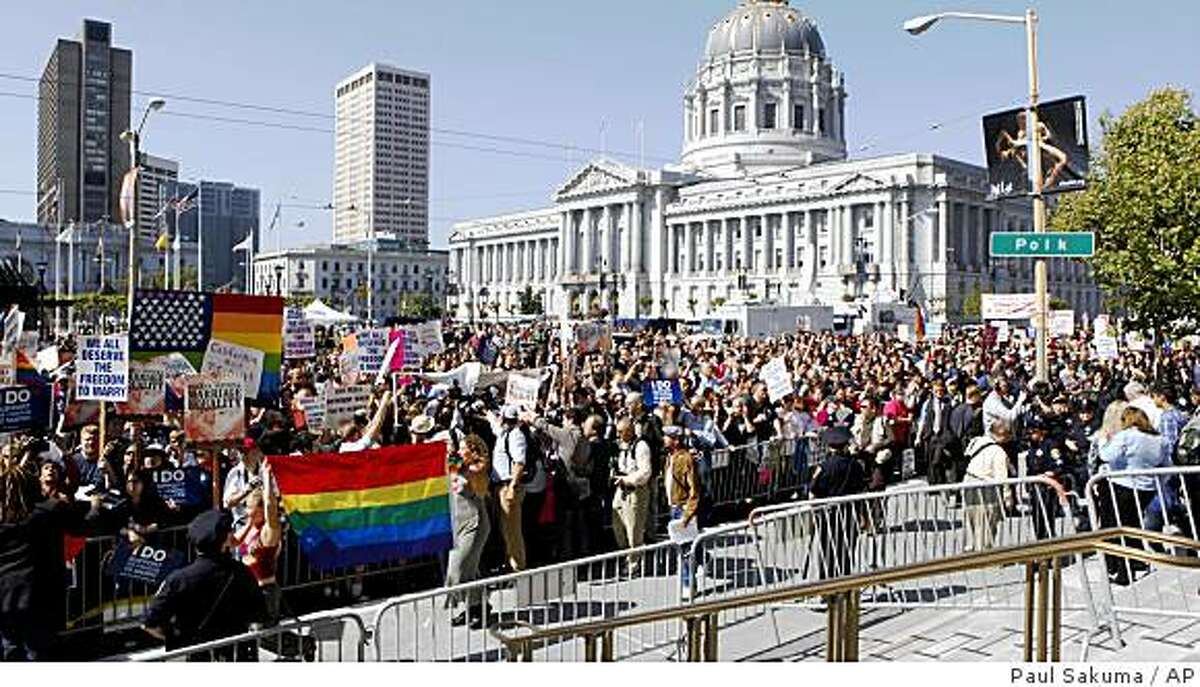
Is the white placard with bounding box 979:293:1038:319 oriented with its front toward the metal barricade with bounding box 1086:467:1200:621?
yes

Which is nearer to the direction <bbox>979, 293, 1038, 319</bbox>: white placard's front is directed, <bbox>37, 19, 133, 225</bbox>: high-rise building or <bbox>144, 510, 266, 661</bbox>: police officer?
the police officer

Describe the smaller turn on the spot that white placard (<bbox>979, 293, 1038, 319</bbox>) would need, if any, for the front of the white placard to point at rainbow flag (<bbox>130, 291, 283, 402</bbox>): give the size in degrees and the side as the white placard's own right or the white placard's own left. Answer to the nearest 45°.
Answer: approximately 45° to the white placard's own right

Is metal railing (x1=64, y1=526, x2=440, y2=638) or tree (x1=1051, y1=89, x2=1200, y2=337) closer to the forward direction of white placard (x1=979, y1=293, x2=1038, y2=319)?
the metal railing

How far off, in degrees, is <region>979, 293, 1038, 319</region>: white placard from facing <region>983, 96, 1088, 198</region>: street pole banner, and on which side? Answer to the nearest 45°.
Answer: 0° — it already faces it

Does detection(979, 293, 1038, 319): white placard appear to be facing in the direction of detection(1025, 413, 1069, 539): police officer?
yes

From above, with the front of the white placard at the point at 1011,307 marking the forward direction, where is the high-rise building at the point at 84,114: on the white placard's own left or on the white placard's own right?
on the white placard's own right

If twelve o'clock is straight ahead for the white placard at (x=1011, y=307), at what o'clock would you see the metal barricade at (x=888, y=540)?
The metal barricade is roughly at 12 o'clock from the white placard.

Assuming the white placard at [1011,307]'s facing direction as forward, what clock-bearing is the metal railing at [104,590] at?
The metal railing is roughly at 1 o'clock from the white placard.

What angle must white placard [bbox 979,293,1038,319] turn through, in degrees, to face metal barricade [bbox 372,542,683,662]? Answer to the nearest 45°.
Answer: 0° — it already faces it

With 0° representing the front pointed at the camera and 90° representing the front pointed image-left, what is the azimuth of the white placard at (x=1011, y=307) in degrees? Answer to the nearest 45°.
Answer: approximately 0°
